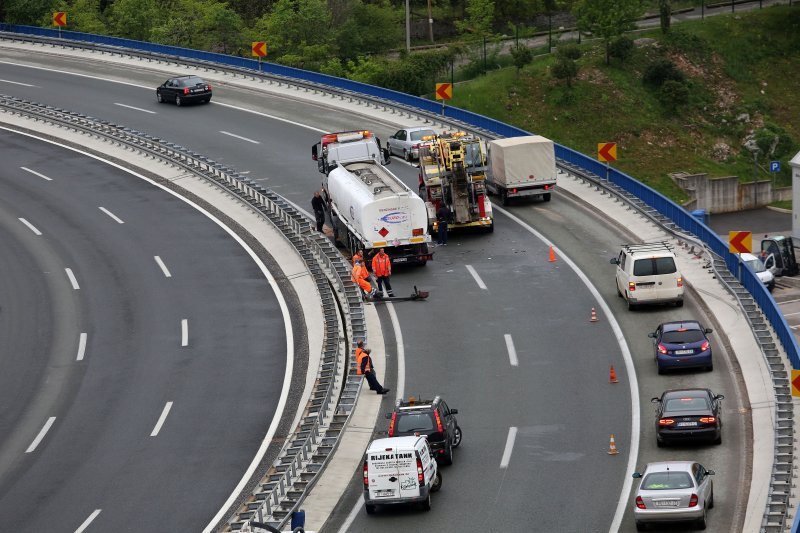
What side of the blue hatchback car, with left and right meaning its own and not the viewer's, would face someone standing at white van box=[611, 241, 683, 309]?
front

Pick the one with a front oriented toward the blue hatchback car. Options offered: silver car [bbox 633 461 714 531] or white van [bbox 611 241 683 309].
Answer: the silver car

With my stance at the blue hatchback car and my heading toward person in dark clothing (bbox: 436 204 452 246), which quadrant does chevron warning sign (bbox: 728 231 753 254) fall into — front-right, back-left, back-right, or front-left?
front-right

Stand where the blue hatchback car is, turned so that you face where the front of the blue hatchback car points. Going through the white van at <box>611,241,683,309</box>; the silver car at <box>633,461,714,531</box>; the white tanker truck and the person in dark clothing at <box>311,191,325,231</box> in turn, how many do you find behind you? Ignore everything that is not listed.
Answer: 1

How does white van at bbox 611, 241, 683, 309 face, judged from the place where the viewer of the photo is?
facing away from the viewer

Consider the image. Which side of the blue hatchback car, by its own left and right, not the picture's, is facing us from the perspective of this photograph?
back

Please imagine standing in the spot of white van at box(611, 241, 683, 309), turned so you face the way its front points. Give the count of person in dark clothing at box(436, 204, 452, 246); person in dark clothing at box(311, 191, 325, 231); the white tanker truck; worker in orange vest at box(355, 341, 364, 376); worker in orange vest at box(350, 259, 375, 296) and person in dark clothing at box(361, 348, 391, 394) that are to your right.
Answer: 0

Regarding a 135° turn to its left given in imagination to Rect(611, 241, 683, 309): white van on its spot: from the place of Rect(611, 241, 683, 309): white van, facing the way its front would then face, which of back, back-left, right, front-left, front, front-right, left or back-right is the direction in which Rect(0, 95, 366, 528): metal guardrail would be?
front

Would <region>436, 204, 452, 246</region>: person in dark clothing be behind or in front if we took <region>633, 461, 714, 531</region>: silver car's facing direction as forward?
in front

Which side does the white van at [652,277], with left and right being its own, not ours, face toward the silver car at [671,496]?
back

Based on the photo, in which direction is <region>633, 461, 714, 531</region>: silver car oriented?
away from the camera

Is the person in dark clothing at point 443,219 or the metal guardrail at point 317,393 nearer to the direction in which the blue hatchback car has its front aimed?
the person in dark clothing

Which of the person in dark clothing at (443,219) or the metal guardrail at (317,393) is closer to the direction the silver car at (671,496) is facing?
the person in dark clothing

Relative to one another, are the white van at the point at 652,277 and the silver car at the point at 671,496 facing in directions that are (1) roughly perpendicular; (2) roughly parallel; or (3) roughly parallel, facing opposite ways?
roughly parallel

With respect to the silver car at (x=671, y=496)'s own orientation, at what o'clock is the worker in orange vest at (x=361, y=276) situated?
The worker in orange vest is roughly at 11 o'clock from the silver car.

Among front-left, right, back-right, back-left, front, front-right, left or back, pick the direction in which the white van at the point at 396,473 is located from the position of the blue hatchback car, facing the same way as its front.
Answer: back-left

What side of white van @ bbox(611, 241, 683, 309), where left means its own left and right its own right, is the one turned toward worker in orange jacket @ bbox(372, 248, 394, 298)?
left

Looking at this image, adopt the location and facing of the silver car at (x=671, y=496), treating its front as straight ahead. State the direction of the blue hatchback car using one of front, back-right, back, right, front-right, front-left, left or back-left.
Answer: front

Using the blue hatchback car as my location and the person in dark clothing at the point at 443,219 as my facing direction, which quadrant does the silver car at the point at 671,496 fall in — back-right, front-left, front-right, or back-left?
back-left

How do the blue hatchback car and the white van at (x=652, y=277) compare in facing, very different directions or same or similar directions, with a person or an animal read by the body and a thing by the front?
same or similar directions
